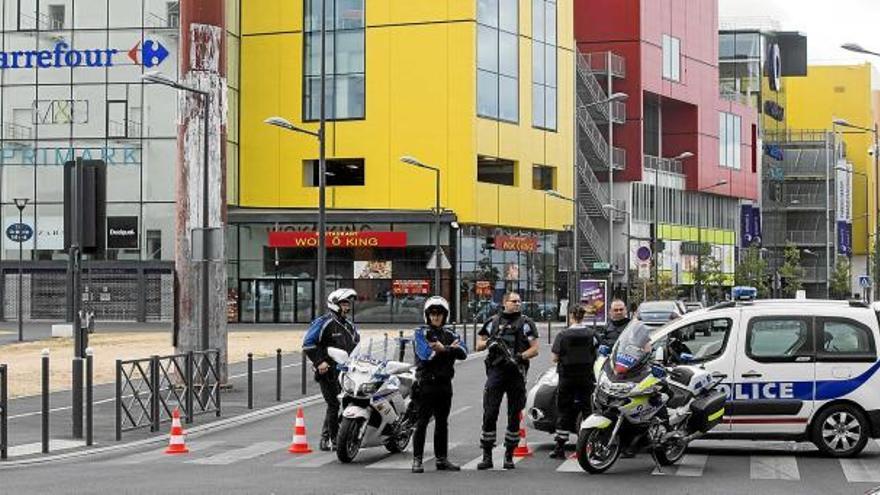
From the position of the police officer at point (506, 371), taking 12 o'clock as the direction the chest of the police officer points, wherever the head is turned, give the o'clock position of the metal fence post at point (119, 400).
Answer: The metal fence post is roughly at 4 o'clock from the police officer.

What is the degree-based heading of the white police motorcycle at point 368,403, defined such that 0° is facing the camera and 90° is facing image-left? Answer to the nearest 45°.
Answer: approximately 45°

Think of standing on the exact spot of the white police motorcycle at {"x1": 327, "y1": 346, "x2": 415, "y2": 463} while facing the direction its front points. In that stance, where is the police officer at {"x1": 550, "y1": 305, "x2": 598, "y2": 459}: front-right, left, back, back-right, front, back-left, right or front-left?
back-left

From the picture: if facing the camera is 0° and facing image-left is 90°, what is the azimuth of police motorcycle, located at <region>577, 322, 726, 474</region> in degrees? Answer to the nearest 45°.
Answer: approximately 45°

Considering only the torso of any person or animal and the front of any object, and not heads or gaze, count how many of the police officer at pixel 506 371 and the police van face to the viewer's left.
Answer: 1

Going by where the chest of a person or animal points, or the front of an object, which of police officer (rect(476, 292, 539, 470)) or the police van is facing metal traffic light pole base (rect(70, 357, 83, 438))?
the police van

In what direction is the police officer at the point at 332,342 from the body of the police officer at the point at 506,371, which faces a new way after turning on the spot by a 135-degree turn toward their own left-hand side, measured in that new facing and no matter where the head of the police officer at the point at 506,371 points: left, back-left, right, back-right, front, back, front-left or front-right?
left

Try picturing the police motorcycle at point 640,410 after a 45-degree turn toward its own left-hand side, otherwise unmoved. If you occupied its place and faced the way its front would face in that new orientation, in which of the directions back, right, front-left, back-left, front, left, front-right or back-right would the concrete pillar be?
back-right

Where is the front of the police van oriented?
to the viewer's left

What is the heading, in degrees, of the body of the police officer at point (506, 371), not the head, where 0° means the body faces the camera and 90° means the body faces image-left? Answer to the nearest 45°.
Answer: approximately 0°

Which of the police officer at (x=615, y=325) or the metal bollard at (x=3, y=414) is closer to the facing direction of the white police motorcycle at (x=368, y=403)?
the metal bollard
